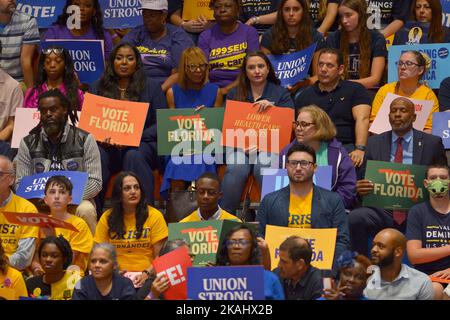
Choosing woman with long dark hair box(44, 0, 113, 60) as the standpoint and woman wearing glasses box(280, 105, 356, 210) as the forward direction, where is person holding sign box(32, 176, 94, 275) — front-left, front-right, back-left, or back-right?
front-right

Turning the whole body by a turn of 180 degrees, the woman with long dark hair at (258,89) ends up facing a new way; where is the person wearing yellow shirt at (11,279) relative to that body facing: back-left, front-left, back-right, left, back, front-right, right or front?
back-left

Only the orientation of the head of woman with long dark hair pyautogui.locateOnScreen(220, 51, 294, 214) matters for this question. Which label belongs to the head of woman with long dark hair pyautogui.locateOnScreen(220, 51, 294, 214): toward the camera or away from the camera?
toward the camera

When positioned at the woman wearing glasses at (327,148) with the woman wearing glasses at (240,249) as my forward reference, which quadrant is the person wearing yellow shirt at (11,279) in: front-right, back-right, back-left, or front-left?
front-right

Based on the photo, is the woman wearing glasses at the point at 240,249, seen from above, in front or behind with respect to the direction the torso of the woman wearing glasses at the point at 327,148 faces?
in front

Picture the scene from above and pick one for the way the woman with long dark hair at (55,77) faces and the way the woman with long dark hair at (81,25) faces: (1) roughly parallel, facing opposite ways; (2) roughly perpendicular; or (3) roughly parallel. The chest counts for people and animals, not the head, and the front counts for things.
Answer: roughly parallel

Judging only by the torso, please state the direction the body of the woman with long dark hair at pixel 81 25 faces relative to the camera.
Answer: toward the camera

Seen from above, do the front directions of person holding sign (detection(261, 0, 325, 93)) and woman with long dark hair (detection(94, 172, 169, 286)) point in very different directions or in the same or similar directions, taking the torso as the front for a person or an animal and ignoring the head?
same or similar directions

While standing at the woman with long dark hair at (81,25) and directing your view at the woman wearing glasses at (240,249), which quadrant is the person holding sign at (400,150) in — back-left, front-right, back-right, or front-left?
front-left

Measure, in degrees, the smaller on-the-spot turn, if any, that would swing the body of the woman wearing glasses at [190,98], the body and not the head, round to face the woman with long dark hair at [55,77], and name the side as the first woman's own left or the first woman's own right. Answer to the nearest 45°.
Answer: approximately 90° to the first woman's own right

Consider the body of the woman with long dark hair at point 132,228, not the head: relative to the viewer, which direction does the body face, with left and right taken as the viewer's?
facing the viewer

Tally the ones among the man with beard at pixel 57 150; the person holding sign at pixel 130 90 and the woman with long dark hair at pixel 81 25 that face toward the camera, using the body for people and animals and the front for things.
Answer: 3

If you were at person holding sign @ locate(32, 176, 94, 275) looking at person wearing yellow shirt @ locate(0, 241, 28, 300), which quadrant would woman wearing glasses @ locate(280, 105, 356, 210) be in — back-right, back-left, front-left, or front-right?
back-left
